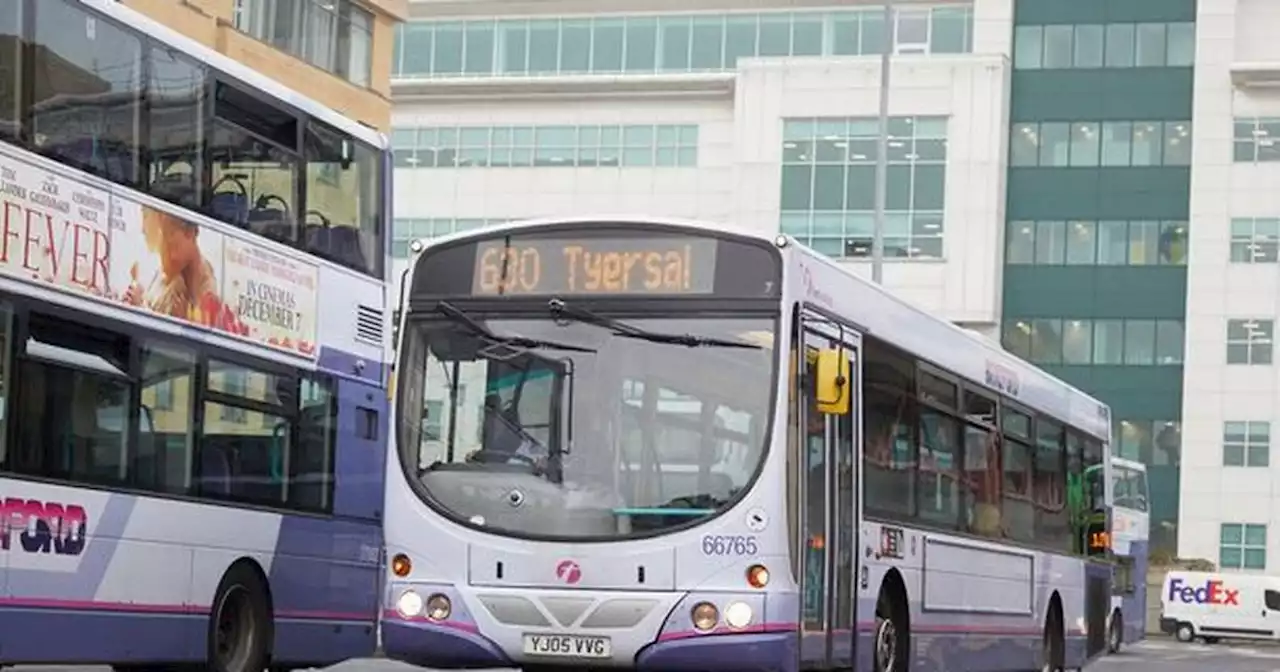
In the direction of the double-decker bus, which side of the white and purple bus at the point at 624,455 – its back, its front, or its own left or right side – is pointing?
right

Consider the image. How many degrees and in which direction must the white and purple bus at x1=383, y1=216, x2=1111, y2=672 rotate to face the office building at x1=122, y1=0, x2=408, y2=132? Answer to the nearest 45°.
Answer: approximately 135° to its right

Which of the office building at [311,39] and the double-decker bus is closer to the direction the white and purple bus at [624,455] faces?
the double-decker bus

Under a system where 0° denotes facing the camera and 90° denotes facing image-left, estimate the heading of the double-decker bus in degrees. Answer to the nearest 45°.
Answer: approximately 45°

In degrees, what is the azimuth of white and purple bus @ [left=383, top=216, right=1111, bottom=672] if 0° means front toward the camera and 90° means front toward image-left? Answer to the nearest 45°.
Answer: approximately 45°

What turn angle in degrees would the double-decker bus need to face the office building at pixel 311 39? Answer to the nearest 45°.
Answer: approximately 135° to its right

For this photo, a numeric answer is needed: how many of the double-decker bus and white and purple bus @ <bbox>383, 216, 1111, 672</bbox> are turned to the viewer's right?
0
